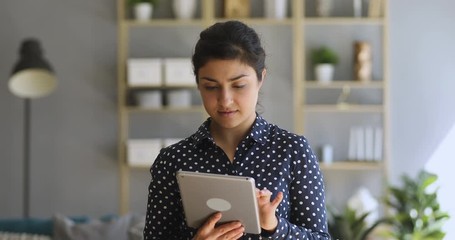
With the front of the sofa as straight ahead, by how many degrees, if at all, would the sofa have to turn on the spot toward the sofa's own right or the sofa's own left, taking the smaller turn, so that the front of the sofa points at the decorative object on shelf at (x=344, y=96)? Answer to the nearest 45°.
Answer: approximately 135° to the sofa's own left

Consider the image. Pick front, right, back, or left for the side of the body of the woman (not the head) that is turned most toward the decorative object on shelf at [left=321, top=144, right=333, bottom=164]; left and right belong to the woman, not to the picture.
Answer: back

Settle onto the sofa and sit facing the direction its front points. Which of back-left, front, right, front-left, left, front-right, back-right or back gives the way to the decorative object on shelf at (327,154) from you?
back-left

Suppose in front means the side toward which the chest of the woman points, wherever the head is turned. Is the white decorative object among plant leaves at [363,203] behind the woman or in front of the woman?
behind

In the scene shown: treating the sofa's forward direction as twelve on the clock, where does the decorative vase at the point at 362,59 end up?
The decorative vase is roughly at 8 o'clock from the sofa.

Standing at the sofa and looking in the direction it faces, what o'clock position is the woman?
The woman is roughly at 12 o'clock from the sofa.

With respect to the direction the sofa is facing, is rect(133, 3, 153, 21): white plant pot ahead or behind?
behind

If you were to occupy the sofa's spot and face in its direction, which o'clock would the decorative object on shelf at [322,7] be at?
The decorative object on shelf is roughly at 8 o'clock from the sofa.

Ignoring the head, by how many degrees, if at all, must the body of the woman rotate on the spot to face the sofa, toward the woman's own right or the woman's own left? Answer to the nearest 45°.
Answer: approximately 180°

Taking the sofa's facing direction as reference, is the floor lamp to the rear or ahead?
to the rear

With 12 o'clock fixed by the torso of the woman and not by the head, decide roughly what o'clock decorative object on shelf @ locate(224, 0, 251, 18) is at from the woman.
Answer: The decorative object on shelf is roughly at 6 o'clock from the woman.

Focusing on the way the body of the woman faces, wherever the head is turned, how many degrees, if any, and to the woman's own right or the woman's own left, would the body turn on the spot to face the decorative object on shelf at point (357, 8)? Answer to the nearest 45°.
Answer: approximately 180°

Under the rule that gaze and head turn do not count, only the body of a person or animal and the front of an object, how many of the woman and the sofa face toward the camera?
2

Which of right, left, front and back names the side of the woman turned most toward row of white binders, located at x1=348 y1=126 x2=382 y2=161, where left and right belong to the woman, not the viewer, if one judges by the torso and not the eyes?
back

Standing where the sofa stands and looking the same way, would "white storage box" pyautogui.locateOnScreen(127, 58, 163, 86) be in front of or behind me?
behind

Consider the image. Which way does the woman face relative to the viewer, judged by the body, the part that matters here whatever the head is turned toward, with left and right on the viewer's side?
facing the viewer
